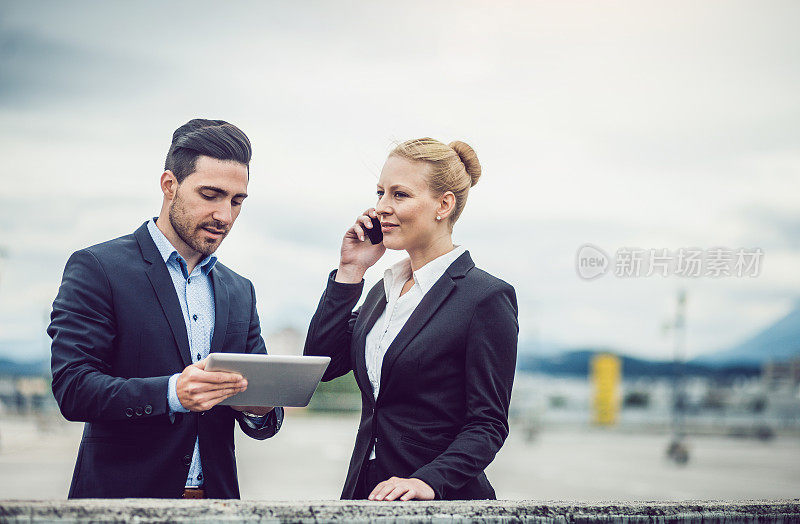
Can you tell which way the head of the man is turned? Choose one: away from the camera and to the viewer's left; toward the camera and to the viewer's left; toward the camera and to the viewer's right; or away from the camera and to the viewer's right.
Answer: toward the camera and to the viewer's right

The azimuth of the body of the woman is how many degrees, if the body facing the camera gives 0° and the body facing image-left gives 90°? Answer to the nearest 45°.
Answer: approximately 45°

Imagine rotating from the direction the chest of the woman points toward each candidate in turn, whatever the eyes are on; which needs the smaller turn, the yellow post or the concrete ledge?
the concrete ledge

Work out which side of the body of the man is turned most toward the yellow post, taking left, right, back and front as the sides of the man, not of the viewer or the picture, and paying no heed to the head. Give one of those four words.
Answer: left

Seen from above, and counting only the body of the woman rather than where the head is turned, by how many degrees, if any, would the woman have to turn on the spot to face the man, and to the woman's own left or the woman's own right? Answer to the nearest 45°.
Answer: approximately 45° to the woman's own right

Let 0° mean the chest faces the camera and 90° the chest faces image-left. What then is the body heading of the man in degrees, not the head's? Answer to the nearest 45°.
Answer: approximately 315°

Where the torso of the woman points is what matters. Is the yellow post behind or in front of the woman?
behind

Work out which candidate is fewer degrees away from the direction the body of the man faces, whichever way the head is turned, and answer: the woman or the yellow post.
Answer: the woman
